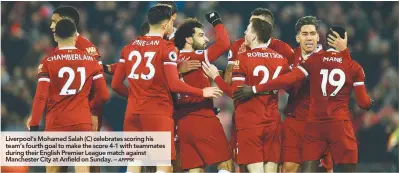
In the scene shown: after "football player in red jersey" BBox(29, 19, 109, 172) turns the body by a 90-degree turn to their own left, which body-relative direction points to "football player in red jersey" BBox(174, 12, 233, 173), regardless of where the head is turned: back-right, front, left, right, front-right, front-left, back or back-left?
back

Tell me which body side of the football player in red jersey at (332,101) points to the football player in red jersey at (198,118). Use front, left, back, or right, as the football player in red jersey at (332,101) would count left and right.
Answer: left

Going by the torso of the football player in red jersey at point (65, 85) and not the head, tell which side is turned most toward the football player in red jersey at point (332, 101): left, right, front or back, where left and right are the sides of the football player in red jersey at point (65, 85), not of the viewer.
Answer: right

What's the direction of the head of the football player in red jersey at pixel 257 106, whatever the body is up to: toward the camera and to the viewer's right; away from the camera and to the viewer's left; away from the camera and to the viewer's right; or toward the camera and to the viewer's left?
away from the camera and to the viewer's left

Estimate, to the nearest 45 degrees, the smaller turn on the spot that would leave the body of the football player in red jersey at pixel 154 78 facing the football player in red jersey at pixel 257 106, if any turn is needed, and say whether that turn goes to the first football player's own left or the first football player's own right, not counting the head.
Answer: approximately 45° to the first football player's own right

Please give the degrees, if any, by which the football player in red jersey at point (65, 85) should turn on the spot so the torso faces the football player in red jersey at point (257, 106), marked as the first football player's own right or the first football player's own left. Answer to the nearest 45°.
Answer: approximately 90° to the first football player's own right

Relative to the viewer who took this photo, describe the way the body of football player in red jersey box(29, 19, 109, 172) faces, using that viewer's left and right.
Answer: facing away from the viewer

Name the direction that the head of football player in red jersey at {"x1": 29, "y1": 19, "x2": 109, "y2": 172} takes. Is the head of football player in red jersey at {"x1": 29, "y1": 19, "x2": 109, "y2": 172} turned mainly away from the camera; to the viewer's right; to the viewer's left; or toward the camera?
away from the camera
